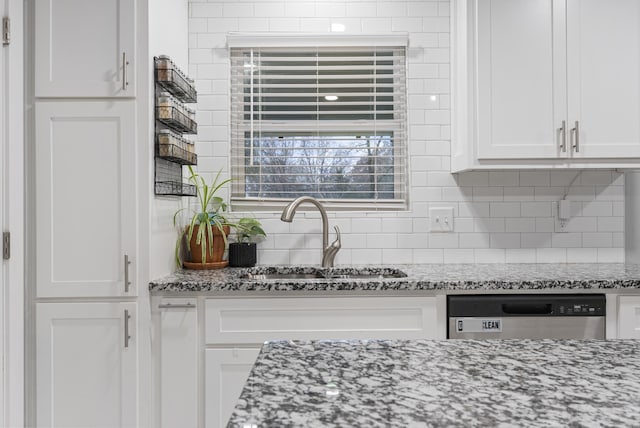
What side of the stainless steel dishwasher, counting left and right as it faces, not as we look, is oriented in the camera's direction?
front

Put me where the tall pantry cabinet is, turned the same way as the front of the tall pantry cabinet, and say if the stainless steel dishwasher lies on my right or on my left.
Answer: on my left

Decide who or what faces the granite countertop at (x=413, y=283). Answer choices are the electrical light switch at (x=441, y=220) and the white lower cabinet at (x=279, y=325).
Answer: the electrical light switch

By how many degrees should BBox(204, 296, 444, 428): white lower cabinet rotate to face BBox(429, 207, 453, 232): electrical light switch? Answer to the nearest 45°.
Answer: approximately 135° to its left

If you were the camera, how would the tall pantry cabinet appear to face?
facing the viewer

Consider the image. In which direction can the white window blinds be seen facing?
toward the camera

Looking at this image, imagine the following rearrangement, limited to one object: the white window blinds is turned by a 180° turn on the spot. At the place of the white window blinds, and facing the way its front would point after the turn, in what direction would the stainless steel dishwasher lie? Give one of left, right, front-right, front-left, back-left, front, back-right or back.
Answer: back-right

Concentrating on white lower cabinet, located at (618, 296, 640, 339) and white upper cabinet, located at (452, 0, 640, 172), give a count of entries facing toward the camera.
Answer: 2

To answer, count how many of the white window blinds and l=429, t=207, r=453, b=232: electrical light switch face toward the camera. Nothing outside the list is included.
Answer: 2

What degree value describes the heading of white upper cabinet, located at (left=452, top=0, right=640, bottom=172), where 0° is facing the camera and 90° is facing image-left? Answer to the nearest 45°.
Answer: approximately 0°
